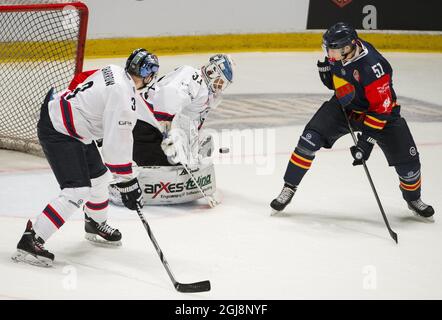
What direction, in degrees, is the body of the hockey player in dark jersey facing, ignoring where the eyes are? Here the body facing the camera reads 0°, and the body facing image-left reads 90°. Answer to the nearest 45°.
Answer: approximately 45°

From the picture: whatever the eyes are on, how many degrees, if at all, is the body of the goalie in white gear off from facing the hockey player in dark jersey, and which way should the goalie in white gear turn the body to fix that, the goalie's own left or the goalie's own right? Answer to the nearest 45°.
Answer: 0° — they already face them

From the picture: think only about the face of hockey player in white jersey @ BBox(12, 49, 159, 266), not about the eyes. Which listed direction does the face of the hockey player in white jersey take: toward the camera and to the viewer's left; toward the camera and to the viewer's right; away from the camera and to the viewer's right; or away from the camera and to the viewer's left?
away from the camera and to the viewer's right

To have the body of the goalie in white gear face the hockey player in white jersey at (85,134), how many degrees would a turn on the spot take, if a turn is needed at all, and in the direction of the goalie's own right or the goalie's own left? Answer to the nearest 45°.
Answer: approximately 135° to the goalie's own right

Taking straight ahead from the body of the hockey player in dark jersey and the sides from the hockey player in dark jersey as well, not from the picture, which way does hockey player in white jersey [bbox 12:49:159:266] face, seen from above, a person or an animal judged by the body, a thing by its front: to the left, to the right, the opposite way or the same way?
the opposite way

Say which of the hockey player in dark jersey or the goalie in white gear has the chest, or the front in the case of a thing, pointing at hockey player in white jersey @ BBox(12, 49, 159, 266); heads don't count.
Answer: the hockey player in dark jersey

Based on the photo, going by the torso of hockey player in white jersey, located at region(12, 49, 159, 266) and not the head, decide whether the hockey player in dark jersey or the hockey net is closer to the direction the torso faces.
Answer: the hockey player in dark jersey

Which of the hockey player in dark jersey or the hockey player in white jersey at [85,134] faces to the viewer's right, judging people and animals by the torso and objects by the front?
the hockey player in white jersey
